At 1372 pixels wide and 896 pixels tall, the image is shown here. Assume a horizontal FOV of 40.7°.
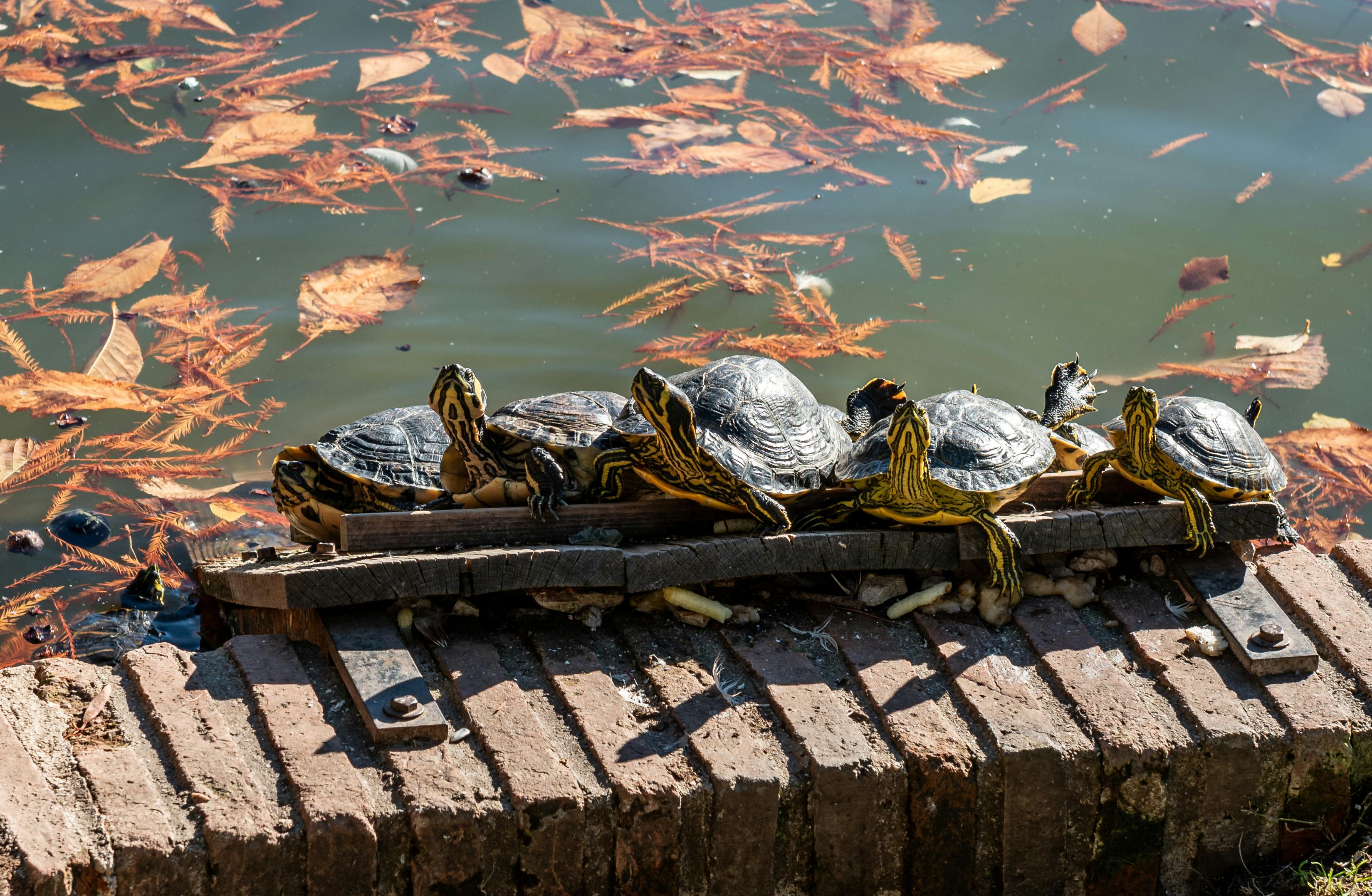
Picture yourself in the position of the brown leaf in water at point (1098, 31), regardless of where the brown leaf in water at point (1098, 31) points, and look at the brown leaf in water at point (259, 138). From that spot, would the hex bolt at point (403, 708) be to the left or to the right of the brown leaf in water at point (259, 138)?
left

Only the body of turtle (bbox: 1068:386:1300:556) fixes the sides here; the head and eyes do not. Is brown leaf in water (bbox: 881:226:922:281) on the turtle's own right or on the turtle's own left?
on the turtle's own right

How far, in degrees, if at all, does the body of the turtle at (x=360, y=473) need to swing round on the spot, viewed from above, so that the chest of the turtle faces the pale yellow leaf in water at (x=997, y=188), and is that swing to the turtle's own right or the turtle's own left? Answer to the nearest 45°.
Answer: approximately 180°

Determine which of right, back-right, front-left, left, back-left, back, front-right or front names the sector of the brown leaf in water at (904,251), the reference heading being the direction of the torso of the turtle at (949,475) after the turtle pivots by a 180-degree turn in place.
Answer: front-left

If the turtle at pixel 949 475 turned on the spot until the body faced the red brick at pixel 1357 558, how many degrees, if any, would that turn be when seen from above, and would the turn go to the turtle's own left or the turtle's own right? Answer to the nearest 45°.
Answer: approximately 135° to the turtle's own left

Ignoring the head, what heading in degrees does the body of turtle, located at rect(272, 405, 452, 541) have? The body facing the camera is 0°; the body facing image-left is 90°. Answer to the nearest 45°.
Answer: approximately 45°

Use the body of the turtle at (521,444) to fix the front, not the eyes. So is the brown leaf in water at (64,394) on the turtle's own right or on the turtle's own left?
on the turtle's own right

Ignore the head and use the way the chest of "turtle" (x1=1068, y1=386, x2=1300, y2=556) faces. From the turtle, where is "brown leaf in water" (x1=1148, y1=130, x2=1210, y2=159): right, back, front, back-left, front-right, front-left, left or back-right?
back-right

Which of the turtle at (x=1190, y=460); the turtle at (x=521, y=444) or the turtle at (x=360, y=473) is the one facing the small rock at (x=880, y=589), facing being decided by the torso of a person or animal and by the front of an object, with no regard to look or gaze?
the turtle at (x=1190, y=460)

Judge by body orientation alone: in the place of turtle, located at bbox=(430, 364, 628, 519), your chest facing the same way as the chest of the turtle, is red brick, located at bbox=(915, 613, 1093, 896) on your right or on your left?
on your left
